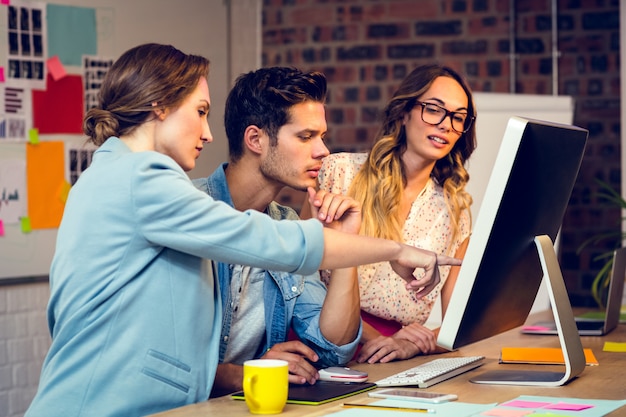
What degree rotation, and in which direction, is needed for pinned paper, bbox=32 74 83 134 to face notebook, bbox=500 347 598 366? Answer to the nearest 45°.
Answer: approximately 45° to its left

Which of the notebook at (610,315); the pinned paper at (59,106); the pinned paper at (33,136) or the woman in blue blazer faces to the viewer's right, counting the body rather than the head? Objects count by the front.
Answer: the woman in blue blazer

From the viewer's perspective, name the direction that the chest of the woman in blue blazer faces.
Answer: to the viewer's right

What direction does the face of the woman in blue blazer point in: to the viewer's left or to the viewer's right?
to the viewer's right

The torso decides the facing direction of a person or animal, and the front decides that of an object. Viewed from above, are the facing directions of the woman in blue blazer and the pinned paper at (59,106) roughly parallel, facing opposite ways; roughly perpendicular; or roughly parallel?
roughly perpendicular

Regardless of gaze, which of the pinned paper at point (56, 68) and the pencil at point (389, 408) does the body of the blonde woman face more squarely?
the pencil

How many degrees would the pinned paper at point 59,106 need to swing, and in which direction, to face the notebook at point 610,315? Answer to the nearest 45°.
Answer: approximately 45° to its left

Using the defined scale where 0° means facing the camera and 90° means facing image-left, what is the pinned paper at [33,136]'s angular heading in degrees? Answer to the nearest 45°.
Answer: approximately 0°

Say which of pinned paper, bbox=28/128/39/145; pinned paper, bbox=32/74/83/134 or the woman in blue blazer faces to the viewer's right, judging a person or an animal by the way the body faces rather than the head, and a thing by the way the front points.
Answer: the woman in blue blazer
